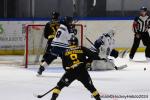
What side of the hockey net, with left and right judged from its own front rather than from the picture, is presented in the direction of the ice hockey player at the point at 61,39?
front

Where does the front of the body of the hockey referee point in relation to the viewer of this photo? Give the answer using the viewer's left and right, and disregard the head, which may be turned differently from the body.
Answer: facing the viewer

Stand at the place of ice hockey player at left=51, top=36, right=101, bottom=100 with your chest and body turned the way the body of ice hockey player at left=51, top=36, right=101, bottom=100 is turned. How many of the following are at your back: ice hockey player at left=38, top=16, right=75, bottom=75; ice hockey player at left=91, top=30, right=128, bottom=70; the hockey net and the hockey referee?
0

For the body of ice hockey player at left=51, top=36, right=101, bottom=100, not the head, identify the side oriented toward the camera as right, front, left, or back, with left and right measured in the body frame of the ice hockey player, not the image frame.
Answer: back

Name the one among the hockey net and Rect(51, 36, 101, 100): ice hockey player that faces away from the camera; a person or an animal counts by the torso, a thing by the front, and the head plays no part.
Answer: the ice hockey player

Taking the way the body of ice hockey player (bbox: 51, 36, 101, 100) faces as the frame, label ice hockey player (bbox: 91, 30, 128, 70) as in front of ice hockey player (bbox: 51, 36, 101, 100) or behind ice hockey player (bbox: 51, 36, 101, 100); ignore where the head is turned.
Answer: in front

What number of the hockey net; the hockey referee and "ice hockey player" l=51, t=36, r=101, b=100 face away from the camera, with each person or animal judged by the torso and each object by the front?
1

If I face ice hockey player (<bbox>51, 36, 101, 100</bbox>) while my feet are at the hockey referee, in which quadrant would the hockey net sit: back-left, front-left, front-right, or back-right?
front-right

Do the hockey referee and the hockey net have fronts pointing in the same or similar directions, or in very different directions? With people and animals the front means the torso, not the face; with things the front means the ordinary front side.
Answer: same or similar directions

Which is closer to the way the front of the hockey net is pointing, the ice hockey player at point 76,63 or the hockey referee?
the ice hockey player

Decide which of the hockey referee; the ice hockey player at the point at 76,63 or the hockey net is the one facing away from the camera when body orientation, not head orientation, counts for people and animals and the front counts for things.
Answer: the ice hockey player

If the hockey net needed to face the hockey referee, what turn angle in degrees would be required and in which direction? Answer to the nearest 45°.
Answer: approximately 90° to its left

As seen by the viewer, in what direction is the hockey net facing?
toward the camera

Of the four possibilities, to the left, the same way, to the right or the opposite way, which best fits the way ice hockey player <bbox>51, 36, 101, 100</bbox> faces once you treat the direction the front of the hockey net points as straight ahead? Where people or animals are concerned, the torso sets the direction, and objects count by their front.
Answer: the opposite way

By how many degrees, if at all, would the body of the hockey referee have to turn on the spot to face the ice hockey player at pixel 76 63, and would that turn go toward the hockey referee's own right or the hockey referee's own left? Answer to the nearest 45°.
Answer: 0° — they already face them
